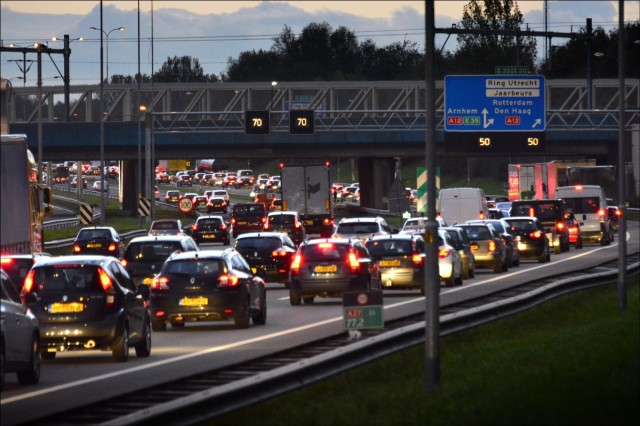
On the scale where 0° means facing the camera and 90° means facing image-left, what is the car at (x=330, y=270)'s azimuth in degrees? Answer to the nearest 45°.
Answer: approximately 180°

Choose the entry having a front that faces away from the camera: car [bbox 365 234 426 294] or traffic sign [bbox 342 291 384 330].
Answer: the car

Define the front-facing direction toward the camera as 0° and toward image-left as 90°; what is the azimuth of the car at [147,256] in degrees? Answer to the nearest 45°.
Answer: approximately 225°

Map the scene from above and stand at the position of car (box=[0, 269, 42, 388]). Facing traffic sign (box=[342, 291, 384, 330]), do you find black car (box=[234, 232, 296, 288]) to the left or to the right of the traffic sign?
left

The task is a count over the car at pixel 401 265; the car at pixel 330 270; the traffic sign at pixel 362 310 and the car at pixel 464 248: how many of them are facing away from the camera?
3

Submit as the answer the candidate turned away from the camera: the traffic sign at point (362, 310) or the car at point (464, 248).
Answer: the car

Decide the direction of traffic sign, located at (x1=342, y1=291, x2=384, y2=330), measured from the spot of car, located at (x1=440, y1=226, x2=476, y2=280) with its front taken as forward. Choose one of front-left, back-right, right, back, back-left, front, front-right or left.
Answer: back

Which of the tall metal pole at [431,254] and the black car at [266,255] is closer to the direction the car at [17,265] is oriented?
the black car

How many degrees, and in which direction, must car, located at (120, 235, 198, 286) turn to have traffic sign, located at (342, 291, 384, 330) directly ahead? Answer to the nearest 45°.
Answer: approximately 135° to its right

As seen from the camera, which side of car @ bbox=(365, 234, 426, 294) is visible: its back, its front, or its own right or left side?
back

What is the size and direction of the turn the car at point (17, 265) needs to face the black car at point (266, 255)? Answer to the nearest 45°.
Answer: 0° — it already faces it
